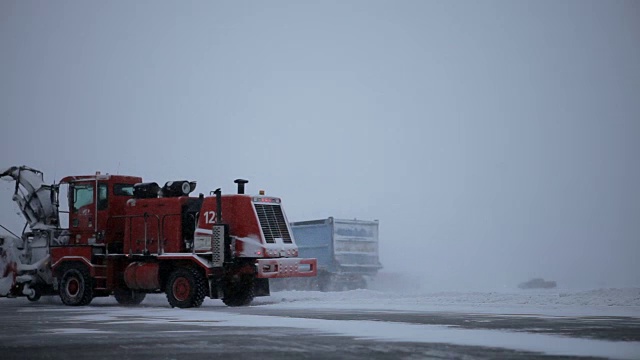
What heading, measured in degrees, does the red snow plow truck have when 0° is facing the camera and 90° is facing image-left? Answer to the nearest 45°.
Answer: approximately 135°

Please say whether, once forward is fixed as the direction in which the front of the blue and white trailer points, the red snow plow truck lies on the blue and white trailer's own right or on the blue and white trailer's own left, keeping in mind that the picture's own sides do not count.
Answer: on the blue and white trailer's own left

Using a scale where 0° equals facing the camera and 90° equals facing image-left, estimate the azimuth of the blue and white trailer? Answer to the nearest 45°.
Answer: approximately 135°

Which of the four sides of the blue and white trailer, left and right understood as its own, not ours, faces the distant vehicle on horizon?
right

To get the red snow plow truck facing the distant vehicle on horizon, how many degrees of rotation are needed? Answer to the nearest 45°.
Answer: approximately 90° to its right

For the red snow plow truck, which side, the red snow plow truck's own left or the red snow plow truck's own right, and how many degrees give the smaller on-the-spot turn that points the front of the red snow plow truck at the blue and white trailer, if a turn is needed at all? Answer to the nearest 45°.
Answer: approximately 90° to the red snow plow truck's own right
